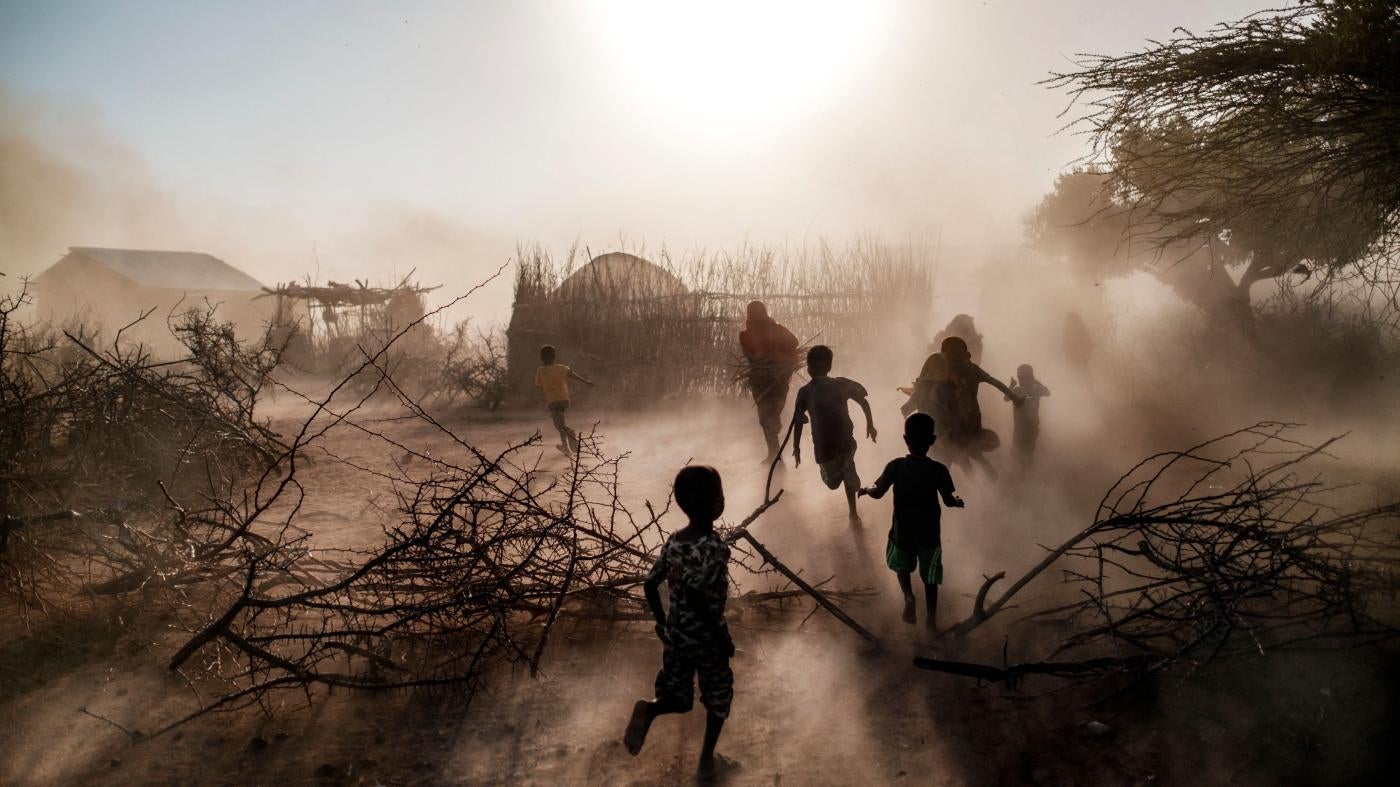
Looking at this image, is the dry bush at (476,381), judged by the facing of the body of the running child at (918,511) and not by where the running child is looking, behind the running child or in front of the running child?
in front

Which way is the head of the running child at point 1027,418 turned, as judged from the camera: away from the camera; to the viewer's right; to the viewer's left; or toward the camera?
away from the camera

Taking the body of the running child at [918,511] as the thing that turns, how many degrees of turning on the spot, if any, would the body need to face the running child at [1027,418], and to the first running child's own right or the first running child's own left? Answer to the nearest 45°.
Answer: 0° — they already face them

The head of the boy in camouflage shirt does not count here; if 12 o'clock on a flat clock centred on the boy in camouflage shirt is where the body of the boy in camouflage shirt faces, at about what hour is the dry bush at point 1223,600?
The dry bush is roughly at 1 o'clock from the boy in camouflage shirt.

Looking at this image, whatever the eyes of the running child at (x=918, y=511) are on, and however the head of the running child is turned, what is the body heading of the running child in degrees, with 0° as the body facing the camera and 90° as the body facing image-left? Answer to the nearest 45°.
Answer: approximately 180°

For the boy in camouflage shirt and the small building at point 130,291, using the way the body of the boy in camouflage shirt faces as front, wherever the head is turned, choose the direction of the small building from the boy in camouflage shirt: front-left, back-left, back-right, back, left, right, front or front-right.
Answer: left

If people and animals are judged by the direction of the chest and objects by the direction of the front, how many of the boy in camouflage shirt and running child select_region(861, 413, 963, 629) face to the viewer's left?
0

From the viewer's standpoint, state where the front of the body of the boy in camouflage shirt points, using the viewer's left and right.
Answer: facing away from the viewer and to the right of the viewer

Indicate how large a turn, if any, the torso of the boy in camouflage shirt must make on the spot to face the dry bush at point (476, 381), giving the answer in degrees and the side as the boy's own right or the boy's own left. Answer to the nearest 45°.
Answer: approximately 45° to the boy's own left

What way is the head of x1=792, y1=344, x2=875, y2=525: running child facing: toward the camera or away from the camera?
away from the camera

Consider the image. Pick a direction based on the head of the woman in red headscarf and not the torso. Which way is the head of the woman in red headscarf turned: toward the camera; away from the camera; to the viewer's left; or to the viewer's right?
away from the camera

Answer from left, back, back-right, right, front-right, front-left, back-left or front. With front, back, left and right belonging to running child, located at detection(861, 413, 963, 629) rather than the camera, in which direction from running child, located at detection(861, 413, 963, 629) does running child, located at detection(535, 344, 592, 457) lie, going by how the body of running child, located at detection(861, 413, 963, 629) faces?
front-left

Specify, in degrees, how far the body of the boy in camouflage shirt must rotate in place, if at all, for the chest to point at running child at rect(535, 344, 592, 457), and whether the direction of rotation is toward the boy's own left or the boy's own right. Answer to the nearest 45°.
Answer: approximately 45° to the boy's own left

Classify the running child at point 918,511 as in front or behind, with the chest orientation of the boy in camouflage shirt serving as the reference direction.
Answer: in front
